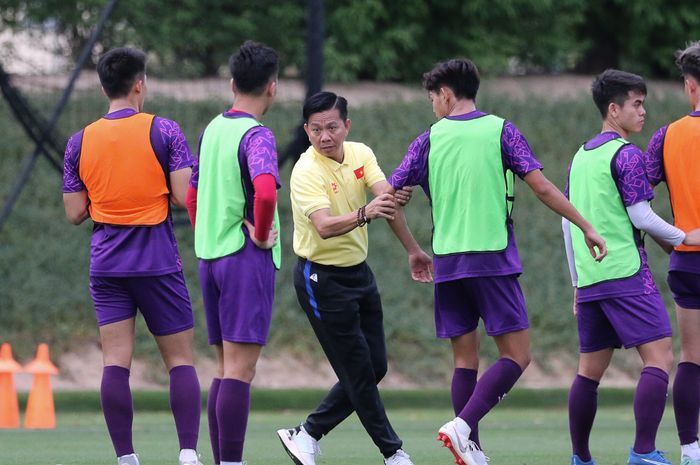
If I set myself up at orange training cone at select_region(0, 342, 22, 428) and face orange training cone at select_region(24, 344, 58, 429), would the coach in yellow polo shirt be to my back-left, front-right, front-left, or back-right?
front-right

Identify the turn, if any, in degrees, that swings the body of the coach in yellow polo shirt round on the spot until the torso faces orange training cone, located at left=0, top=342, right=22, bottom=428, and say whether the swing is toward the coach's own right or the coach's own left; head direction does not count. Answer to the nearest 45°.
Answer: approximately 180°

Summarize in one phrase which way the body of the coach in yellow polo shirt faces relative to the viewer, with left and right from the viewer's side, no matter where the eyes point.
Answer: facing the viewer and to the right of the viewer

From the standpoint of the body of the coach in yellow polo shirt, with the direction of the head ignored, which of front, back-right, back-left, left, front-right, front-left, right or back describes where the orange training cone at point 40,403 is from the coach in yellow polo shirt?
back

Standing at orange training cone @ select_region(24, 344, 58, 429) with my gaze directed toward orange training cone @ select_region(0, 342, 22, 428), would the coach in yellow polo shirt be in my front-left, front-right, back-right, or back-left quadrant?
back-left
